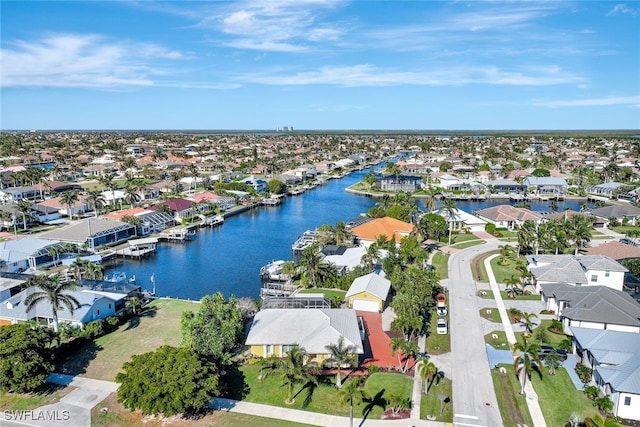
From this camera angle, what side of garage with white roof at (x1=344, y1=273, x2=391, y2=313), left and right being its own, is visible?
front

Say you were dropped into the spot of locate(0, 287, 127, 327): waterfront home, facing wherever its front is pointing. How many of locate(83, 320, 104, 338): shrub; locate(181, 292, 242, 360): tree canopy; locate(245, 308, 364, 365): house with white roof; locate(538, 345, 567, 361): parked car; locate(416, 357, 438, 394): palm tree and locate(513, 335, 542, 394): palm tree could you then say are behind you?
0

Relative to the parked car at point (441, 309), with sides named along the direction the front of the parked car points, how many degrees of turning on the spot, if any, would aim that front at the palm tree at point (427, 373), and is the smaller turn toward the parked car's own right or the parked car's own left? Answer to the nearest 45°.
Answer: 0° — it already faces it

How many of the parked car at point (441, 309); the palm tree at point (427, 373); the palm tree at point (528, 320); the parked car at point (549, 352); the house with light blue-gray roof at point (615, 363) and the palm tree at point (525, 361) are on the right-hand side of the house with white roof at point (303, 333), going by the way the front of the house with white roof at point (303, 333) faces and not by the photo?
0

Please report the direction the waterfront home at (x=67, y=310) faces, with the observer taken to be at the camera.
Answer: facing the viewer

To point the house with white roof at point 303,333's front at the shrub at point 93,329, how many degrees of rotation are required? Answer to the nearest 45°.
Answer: approximately 90° to its right

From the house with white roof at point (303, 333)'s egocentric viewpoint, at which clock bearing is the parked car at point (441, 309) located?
The parked car is roughly at 8 o'clock from the house with white roof.

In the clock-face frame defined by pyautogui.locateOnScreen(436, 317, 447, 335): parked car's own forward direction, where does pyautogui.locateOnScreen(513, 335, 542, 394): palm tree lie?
The palm tree is roughly at 11 o'clock from the parked car.

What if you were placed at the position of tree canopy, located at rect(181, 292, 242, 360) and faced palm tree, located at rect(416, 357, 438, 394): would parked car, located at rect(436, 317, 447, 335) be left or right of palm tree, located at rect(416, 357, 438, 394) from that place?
left

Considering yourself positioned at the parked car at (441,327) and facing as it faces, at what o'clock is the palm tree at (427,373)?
The palm tree is roughly at 12 o'clock from the parked car.

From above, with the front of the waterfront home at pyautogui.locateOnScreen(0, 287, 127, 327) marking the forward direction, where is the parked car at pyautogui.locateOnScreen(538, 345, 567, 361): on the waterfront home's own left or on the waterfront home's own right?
on the waterfront home's own left

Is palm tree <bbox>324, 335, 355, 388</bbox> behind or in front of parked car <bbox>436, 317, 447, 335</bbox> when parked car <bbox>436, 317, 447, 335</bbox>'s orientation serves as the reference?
in front

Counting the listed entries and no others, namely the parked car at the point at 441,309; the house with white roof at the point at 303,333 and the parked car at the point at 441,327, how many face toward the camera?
3

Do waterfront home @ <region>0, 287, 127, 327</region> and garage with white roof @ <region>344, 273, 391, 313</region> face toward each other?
no
